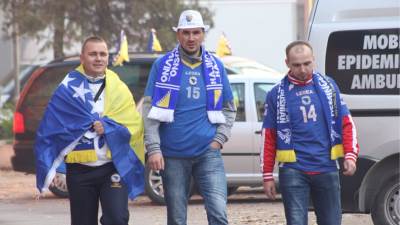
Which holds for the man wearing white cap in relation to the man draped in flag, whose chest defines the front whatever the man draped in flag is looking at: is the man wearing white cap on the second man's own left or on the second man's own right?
on the second man's own left

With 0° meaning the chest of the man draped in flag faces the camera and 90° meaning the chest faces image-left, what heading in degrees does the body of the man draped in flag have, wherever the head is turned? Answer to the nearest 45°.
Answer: approximately 0°

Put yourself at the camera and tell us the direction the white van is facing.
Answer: facing to the right of the viewer

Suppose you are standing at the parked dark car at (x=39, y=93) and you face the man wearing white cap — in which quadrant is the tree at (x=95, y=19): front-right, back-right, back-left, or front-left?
back-left

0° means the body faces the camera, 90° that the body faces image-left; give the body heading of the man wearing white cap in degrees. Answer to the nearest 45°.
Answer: approximately 0°

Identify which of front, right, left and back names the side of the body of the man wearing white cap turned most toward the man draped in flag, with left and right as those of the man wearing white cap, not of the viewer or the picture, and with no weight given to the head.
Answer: right

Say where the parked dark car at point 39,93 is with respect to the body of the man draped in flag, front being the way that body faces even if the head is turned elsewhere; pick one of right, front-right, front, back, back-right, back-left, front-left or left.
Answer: back

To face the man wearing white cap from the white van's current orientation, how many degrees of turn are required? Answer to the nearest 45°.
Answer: approximately 135° to its right
